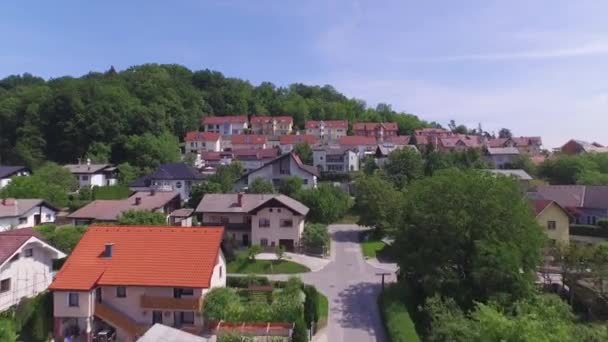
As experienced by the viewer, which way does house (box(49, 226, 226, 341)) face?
facing the viewer

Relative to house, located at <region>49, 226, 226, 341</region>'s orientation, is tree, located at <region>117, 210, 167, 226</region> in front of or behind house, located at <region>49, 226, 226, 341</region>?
behind

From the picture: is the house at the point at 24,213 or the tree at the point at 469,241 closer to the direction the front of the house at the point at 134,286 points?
the tree

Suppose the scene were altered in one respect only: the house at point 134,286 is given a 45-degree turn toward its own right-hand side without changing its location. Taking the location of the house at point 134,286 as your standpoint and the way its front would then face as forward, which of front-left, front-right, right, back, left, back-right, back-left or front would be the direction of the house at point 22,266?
right

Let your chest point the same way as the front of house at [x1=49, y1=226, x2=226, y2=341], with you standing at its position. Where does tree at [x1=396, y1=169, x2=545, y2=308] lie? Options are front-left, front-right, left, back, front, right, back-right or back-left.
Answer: left

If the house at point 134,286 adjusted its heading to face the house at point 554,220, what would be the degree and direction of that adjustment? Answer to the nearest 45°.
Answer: approximately 90° to its left

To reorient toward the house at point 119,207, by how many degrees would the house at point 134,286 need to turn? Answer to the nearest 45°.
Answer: approximately 180°

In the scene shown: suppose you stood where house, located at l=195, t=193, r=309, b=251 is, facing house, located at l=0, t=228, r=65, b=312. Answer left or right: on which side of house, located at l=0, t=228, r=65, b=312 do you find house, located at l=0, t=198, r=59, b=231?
right

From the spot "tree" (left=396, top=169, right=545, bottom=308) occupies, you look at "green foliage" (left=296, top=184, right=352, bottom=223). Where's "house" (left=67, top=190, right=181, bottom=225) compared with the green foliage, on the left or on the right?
left

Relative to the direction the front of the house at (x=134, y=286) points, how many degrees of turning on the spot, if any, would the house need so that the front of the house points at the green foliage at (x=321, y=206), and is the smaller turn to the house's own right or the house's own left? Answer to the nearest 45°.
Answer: approximately 135° to the house's own left

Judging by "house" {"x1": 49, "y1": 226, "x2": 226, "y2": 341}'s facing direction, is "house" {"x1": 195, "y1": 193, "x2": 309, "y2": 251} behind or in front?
behind

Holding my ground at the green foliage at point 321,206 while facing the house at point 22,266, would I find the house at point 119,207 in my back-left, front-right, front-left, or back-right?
front-right

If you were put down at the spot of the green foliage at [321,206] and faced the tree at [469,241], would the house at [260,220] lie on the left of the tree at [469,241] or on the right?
right

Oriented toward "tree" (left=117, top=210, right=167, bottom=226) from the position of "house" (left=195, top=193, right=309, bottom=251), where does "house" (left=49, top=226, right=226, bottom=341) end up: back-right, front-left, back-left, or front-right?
front-left
